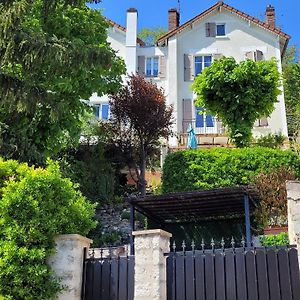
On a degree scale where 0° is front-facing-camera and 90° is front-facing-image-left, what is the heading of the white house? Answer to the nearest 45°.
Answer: approximately 0°

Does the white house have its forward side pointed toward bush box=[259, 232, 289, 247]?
yes

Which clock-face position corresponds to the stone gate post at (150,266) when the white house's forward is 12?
The stone gate post is roughly at 12 o'clock from the white house.

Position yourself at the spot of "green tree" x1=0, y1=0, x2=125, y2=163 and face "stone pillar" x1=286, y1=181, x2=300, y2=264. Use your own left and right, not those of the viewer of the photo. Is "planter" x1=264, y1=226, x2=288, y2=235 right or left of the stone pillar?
left

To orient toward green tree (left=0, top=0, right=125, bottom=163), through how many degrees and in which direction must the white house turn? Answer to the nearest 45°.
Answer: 0° — it already faces it

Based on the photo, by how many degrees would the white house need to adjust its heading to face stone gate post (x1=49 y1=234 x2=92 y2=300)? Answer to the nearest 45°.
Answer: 0° — it already faces it

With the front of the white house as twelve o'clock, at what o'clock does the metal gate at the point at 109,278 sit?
The metal gate is roughly at 12 o'clock from the white house.
